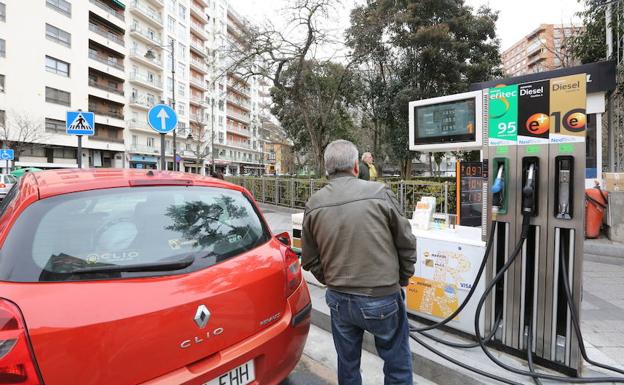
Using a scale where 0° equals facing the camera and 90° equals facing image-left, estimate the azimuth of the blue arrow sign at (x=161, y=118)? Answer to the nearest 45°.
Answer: approximately 0°

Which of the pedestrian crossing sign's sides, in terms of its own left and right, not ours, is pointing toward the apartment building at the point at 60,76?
back

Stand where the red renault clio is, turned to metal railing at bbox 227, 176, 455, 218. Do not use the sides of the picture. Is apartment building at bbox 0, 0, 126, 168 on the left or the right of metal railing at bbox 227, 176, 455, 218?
left

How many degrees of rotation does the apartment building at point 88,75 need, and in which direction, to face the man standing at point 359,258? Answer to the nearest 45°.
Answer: approximately 45° to its right

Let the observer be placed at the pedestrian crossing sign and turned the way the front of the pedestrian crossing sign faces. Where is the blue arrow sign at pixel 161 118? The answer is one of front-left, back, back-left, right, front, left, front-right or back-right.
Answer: front-left

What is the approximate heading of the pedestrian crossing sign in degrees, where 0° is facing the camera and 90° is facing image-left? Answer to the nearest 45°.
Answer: approximately 0°

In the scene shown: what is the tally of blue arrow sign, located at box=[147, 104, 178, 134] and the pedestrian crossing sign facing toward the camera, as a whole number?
2

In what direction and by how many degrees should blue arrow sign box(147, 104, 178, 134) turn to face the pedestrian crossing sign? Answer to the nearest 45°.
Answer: approximately 135° to its right

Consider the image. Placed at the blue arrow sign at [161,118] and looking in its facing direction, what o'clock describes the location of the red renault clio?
The red renault clio is roughly at 12 o'clock from the blue arrow sign.

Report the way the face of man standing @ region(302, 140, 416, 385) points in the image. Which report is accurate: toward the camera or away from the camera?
away from the camera

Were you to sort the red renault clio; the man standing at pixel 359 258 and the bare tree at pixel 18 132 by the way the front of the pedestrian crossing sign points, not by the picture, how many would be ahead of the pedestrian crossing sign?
2
